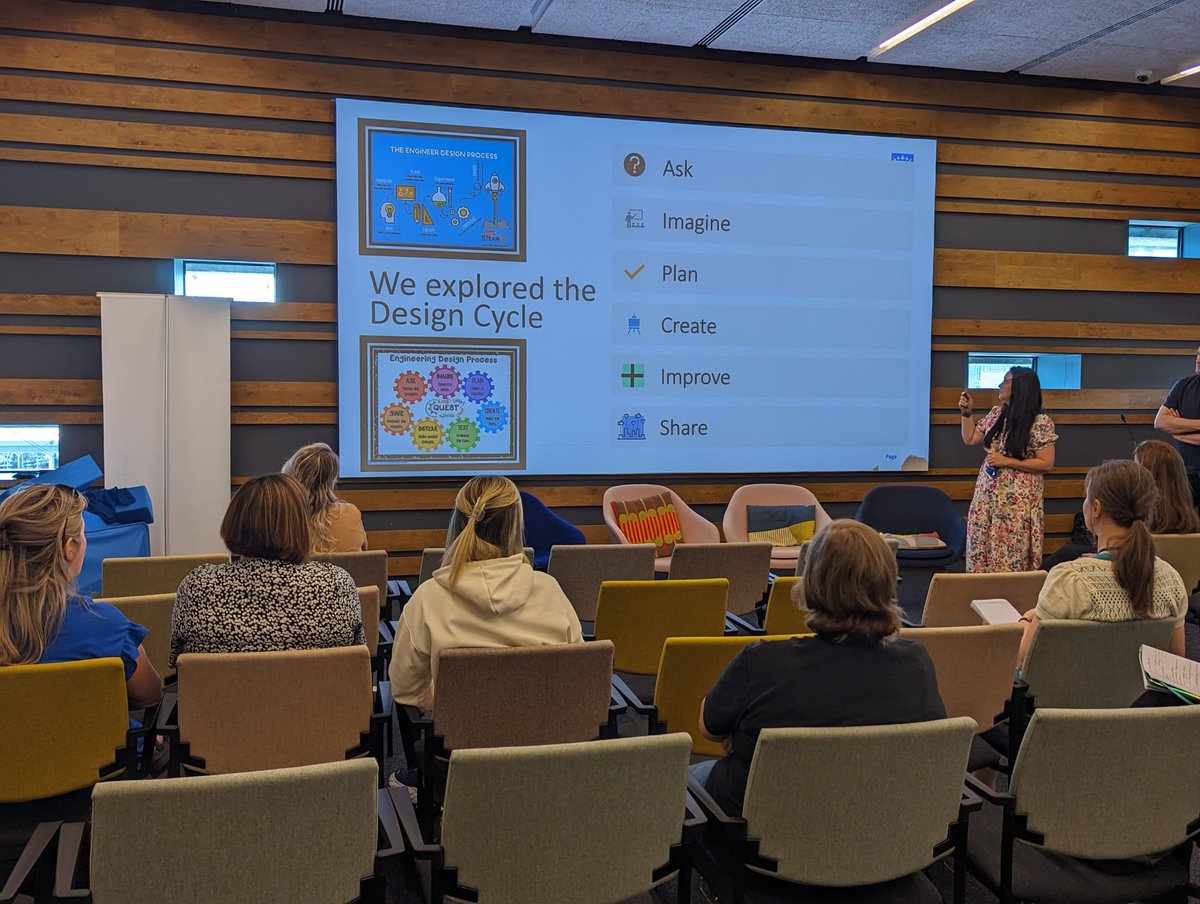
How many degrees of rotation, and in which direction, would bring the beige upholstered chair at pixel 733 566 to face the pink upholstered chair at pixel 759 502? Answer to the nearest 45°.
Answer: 0° — it already faces it

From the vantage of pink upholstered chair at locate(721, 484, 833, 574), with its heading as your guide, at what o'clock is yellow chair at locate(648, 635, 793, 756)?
The yellow chair is roughly at 12 o'clock from the pink upholstered chair.

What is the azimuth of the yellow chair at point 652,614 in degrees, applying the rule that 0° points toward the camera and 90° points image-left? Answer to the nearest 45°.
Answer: approximately 180°

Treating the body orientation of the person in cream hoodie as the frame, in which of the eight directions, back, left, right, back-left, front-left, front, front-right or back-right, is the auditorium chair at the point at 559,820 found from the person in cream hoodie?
back

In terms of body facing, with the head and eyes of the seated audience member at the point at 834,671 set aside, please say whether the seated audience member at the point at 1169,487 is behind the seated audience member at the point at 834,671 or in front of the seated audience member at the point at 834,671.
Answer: in front

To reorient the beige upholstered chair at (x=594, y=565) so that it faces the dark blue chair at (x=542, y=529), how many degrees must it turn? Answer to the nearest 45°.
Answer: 0° — it already faces it

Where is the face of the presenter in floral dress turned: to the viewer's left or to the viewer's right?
to the viewer's left

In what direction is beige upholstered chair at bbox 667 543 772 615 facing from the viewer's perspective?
away from the camera

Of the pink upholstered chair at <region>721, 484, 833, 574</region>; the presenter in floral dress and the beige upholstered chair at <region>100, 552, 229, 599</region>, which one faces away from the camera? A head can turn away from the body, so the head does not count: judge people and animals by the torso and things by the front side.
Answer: the beige upholstered chair at <region>100, 552, 229, 599</region>

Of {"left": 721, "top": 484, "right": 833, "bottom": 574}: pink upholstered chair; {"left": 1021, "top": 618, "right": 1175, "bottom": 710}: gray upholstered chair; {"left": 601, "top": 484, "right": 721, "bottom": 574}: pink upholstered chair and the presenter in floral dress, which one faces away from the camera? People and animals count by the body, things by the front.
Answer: {"left": 1021, "top": 618, "right": 1175, "bottom": 710}: gray upholstered chair

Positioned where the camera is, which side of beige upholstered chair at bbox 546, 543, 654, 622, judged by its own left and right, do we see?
back

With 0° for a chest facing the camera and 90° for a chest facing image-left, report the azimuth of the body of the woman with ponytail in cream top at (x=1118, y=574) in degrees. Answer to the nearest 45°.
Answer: approximately 135°

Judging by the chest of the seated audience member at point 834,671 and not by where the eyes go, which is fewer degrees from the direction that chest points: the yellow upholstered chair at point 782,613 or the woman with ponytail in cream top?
the yellow upholstered chair

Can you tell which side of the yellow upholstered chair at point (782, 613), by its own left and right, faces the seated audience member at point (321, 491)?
left

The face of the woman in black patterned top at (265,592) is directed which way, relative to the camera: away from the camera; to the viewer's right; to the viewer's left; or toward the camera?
away from the camera
